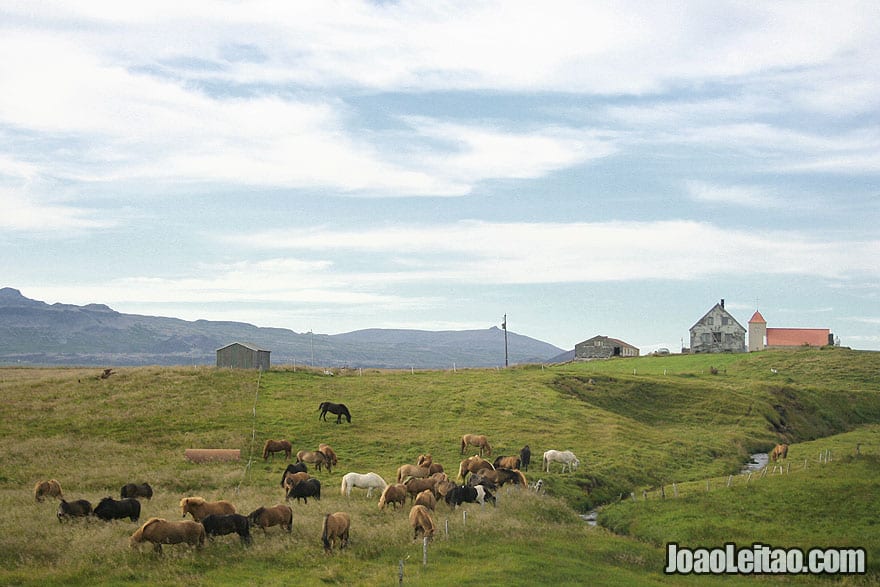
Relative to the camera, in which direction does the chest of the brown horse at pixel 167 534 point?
to the viewer's left

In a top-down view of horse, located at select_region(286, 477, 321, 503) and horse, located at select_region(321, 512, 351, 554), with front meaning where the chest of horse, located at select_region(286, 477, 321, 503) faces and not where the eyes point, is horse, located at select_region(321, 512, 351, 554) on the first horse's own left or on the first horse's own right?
on the first horse's own left

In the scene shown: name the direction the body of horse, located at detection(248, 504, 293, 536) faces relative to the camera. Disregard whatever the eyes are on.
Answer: to the viewer's left

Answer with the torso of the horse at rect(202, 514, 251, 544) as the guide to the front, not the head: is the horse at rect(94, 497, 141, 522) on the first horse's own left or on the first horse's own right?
on the first horse's own right

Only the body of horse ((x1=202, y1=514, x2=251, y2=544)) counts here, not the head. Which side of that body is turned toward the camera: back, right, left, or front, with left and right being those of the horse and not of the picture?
left

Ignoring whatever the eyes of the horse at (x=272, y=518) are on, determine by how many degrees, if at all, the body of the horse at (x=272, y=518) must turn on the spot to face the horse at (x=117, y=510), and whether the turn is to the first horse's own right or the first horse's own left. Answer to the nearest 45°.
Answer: approximately 45° to the first horse's own right

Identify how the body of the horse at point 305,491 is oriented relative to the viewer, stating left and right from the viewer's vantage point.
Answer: facing to the left of the viewer

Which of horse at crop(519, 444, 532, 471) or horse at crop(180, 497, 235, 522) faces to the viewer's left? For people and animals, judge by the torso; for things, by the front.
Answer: horse at crop(180, 497, 235, 522)

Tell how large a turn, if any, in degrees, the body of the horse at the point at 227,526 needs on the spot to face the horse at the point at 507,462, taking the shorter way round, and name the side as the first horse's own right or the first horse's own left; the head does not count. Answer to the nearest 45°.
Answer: approximately 135° to the first horse's own right
